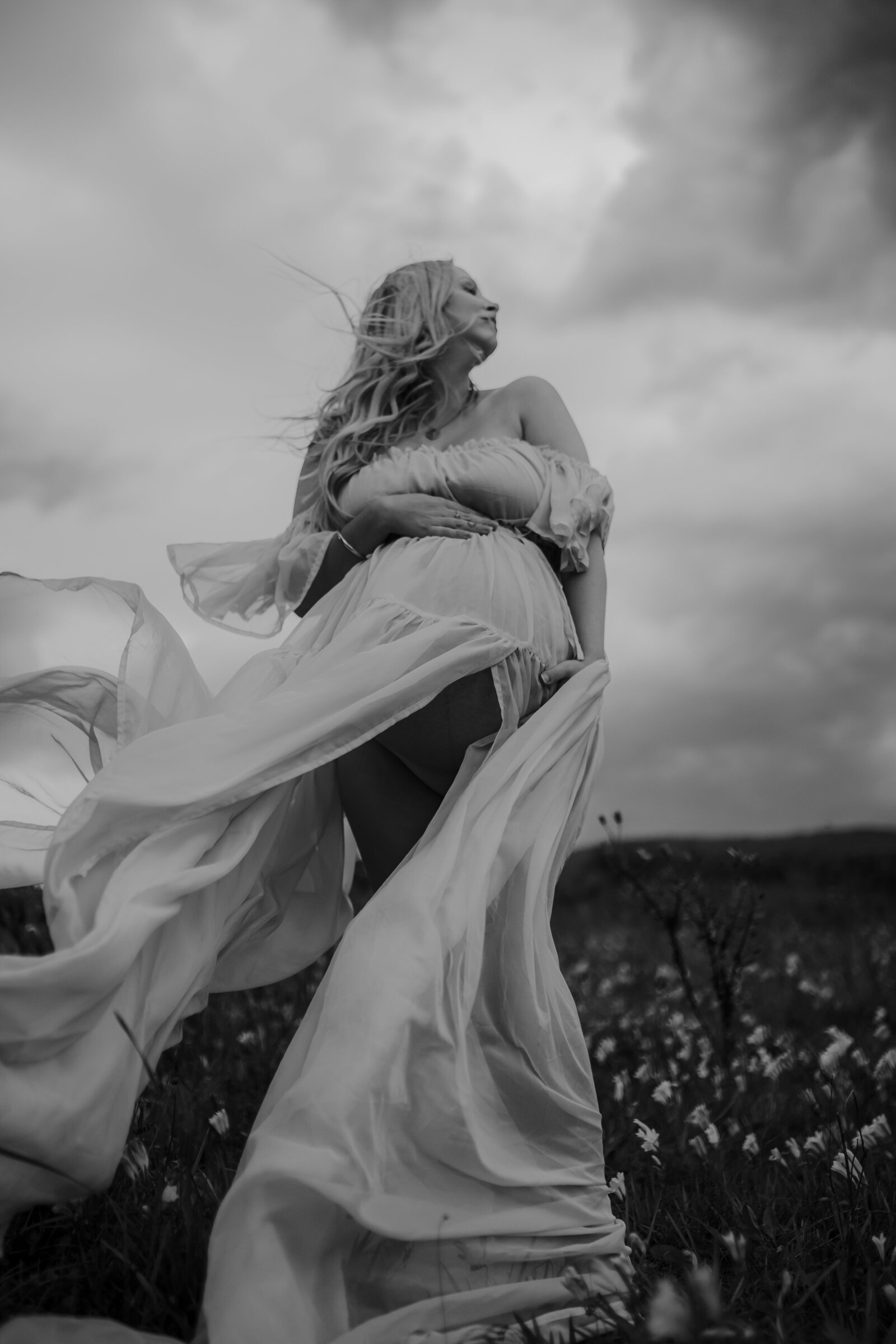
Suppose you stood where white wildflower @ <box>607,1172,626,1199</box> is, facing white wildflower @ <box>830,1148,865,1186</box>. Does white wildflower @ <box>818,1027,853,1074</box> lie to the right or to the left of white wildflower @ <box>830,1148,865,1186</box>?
left

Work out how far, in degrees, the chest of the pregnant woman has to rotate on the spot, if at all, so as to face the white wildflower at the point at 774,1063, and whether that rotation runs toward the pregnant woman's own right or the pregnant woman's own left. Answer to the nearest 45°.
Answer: approximately 90° to the pregnant woman's own left

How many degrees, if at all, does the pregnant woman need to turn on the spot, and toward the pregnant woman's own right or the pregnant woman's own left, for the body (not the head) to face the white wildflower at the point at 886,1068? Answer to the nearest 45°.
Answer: approximately 90° to the pregnant woman's own left

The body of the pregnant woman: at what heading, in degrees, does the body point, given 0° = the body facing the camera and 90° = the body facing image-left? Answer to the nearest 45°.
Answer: approximately 315°

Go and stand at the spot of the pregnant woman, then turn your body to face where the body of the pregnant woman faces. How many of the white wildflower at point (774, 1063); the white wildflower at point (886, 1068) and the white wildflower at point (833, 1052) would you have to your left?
3

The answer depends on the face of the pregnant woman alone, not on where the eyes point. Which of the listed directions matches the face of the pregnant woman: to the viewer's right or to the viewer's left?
to the viewer's right

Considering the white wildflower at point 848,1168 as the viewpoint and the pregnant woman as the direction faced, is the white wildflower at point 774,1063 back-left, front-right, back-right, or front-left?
back-right
